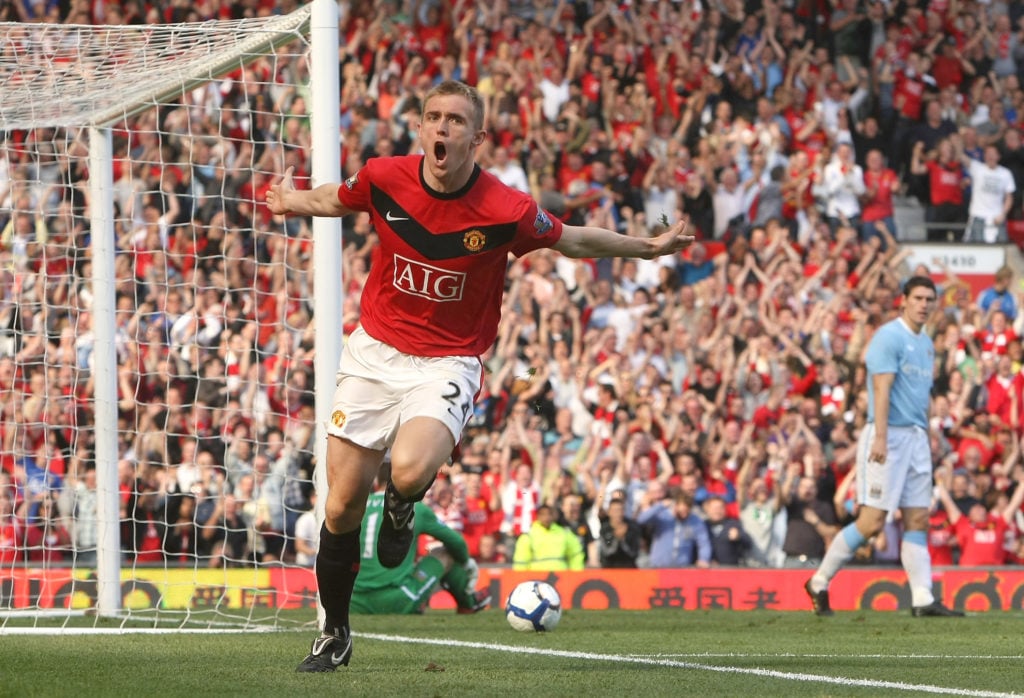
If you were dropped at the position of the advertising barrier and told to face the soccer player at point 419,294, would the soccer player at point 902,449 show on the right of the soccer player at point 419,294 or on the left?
left

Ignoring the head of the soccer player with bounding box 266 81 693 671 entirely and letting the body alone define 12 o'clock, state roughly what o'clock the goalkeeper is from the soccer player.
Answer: The goalkeeper is roughly at 6 o'clock from the soccer player.

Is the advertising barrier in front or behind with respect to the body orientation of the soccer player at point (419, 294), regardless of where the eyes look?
behind

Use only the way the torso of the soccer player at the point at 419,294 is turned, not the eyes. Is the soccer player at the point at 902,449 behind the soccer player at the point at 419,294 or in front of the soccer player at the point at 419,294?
behind

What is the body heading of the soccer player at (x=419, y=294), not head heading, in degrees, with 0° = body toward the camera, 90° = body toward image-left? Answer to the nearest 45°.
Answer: approximately 0°

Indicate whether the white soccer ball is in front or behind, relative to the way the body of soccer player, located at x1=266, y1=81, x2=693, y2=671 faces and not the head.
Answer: behind
